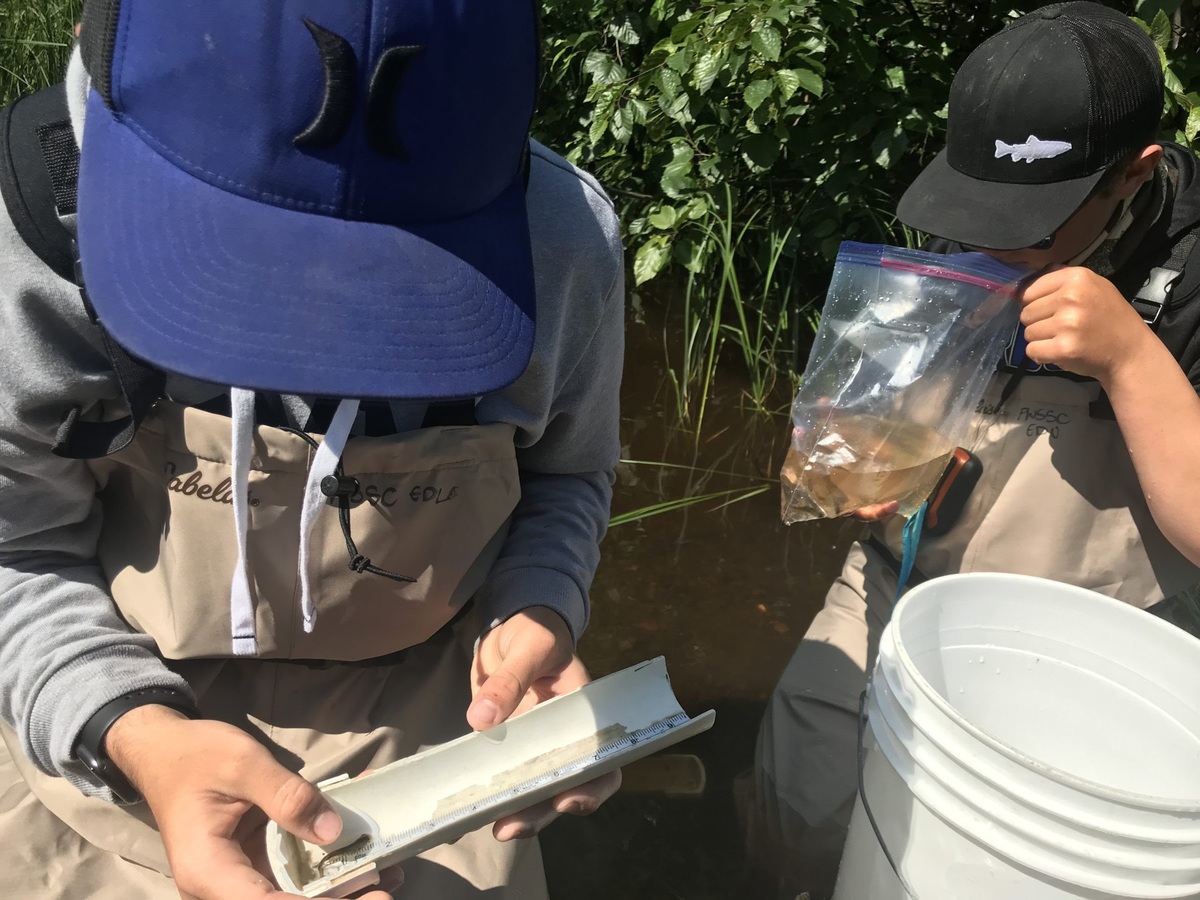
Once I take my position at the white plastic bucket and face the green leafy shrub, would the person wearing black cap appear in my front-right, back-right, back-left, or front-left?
front-right

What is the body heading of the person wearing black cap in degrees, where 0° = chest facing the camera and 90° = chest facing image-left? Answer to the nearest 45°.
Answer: approximately 45°

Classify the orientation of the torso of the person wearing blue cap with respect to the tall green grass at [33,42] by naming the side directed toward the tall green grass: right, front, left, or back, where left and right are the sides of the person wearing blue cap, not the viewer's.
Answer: back

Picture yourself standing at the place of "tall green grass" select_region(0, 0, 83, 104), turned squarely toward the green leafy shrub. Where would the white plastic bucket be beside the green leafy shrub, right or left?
right

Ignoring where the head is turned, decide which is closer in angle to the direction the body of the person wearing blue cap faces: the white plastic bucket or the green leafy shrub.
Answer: the white plastic bucket

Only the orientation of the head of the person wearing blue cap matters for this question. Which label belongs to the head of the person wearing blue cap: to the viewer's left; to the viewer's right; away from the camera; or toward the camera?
toward the camera

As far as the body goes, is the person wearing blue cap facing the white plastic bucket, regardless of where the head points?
no

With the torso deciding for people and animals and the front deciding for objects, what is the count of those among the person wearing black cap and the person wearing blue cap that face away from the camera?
0

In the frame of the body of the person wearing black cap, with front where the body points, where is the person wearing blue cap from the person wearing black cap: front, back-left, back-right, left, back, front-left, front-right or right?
front

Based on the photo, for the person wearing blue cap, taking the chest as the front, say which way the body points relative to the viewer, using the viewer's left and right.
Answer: facing the viewer

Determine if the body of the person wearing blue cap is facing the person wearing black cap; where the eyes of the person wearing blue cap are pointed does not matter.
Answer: no

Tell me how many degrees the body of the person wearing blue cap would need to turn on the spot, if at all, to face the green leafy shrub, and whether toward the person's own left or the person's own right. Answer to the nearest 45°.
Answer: approximately 135° to the person's own left
